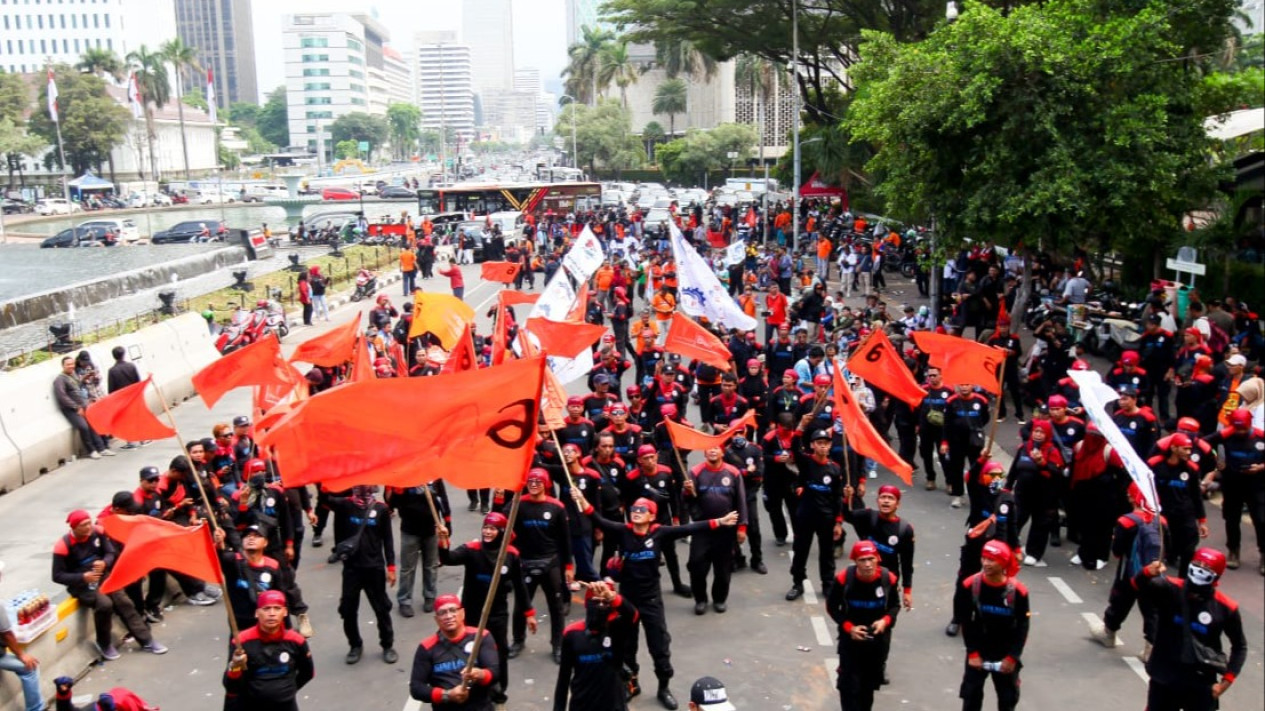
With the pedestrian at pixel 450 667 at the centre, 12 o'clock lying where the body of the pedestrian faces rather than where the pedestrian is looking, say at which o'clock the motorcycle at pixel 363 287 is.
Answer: The motorcycle is roughly at 6 o'clock from the pedestrian.

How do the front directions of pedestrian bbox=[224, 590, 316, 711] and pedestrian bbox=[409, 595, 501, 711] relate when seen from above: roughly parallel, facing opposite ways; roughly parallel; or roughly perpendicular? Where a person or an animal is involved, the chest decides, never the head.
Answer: roughly parallel

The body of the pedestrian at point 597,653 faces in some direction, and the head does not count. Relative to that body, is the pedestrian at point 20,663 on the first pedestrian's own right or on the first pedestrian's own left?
on the first pedestrian's own right

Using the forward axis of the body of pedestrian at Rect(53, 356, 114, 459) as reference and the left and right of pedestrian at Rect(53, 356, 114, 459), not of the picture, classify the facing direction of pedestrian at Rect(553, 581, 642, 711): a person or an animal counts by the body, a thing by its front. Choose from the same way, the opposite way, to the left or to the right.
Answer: to the right

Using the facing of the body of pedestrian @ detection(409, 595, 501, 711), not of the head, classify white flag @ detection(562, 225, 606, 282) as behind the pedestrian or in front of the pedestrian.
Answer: behind

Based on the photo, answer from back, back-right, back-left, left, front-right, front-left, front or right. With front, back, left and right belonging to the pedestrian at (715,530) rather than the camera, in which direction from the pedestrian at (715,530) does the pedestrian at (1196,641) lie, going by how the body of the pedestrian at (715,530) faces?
front-left

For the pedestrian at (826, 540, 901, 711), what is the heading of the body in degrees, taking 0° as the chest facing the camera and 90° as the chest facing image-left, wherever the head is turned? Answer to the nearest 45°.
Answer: approximately 0°

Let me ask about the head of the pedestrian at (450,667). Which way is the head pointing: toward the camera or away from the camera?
toward the camera

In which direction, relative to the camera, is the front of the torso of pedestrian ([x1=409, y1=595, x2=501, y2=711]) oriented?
toward the camera

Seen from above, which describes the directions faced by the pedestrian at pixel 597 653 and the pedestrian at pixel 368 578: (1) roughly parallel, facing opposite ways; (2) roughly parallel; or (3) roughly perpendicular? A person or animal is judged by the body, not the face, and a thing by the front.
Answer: roughly parallel

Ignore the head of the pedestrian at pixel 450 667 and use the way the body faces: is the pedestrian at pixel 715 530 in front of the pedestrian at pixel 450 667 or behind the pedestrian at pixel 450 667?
behind

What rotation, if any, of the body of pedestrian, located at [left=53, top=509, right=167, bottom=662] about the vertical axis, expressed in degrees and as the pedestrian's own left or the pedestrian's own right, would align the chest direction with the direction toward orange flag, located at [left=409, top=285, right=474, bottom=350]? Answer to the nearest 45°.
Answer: approximately 90° to the pedestrian's own left

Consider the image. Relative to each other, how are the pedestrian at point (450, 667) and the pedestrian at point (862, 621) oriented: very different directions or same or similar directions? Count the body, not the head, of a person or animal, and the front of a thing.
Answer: same or similar directions

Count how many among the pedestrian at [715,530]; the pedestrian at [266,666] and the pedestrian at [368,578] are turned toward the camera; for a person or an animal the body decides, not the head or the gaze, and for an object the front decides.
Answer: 3

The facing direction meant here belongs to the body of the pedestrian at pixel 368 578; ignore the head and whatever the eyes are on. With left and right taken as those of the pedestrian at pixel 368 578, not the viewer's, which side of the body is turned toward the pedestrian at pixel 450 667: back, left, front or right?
front
